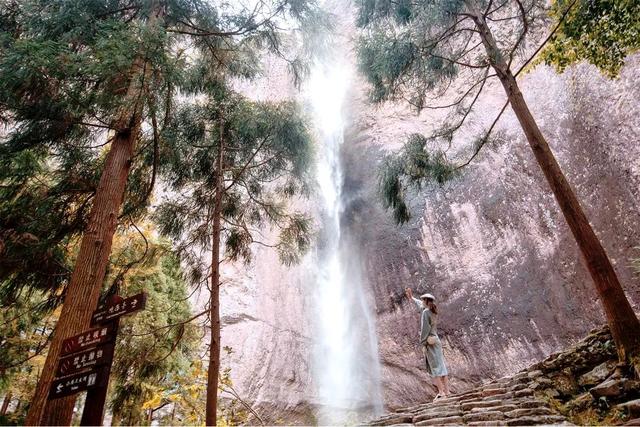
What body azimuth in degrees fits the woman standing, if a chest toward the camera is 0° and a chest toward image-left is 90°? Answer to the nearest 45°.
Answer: approximately 90°

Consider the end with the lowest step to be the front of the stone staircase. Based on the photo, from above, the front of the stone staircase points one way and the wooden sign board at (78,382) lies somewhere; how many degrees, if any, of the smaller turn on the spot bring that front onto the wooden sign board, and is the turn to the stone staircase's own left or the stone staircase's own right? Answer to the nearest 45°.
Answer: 0° — it already faces it

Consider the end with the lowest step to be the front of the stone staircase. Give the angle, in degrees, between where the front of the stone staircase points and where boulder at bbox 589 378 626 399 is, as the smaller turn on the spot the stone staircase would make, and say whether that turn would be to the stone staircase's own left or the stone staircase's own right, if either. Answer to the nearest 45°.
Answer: approximately 90° to the stone staircase's own left

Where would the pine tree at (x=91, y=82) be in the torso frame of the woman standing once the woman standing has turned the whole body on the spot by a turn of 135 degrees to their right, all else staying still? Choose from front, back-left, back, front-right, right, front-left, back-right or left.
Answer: back

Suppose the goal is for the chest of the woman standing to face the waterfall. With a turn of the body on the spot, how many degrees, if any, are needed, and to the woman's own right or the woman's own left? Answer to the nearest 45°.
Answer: approximately 90° to the woman's own right

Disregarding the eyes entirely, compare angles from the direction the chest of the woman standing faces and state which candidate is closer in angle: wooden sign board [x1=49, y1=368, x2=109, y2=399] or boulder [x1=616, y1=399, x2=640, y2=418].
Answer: the wooden sign board

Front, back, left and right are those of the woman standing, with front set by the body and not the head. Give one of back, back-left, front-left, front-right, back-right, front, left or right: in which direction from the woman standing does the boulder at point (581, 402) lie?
back-left

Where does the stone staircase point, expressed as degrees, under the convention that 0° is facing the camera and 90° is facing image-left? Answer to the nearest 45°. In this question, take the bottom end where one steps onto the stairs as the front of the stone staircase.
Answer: approximately 45°

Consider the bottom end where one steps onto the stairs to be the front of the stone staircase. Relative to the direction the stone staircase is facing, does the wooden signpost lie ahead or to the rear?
ahead

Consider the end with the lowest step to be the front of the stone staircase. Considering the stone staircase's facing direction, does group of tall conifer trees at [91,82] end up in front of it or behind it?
in front
